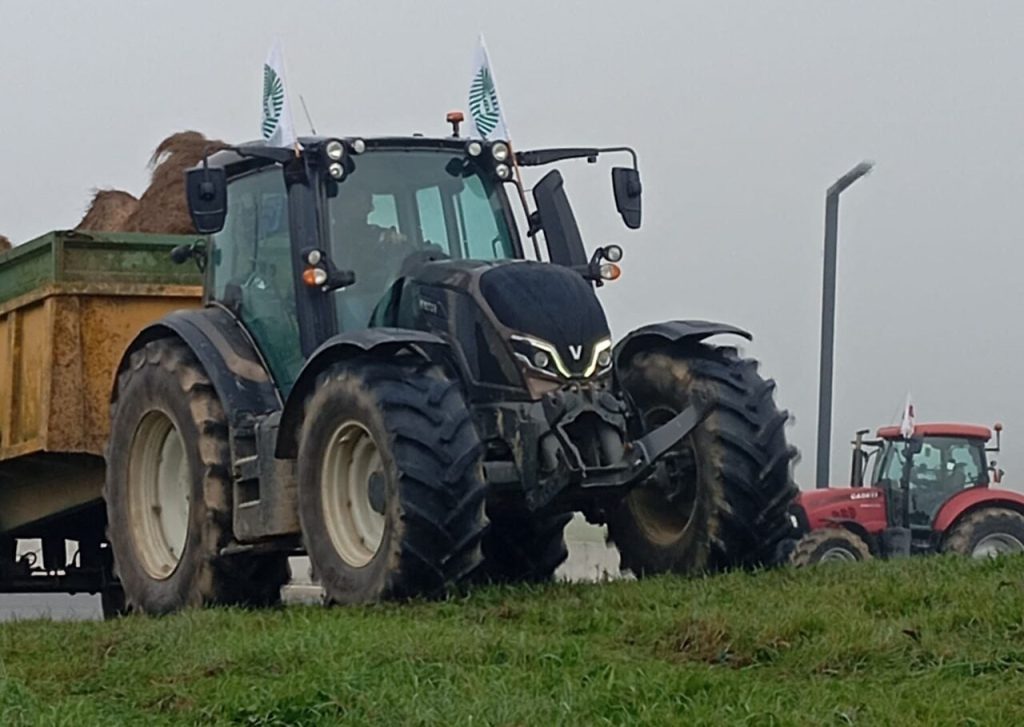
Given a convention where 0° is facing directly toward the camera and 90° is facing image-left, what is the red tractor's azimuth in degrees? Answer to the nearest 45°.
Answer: approximately 90°

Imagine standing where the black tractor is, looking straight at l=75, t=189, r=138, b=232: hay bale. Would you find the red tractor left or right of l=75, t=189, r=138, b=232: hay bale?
right

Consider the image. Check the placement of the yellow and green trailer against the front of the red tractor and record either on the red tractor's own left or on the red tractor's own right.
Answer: on the red tractor's own left

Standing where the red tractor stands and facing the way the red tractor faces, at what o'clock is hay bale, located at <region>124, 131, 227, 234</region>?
The hay bale is roughly at 10 o'clock from the red tractor.

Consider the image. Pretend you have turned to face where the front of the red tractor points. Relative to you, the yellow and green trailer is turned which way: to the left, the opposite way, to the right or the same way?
the opposite way

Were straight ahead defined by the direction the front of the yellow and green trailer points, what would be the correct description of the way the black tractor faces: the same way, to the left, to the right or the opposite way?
the same way

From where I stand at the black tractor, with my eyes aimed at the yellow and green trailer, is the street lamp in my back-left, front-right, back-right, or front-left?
front-right

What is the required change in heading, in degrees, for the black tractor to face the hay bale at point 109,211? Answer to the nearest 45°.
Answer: approximately 180°

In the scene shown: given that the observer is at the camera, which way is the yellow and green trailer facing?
facing the viewer and to the right of the viewer

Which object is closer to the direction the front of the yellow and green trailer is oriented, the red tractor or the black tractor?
the black tractor

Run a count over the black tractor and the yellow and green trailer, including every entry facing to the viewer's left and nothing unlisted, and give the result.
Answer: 0

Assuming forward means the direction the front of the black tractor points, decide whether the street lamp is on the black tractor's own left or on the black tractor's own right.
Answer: on the black tractor's own left

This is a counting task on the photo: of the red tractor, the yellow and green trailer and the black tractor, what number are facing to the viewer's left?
1
